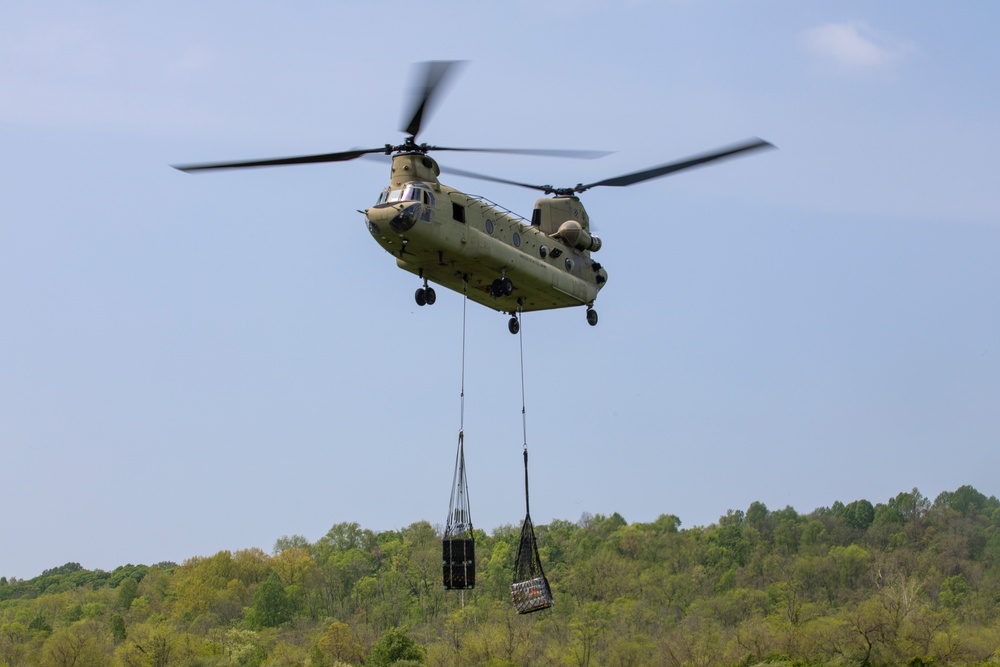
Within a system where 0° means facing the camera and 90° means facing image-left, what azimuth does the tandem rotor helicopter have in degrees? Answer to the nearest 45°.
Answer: approximately 45°
